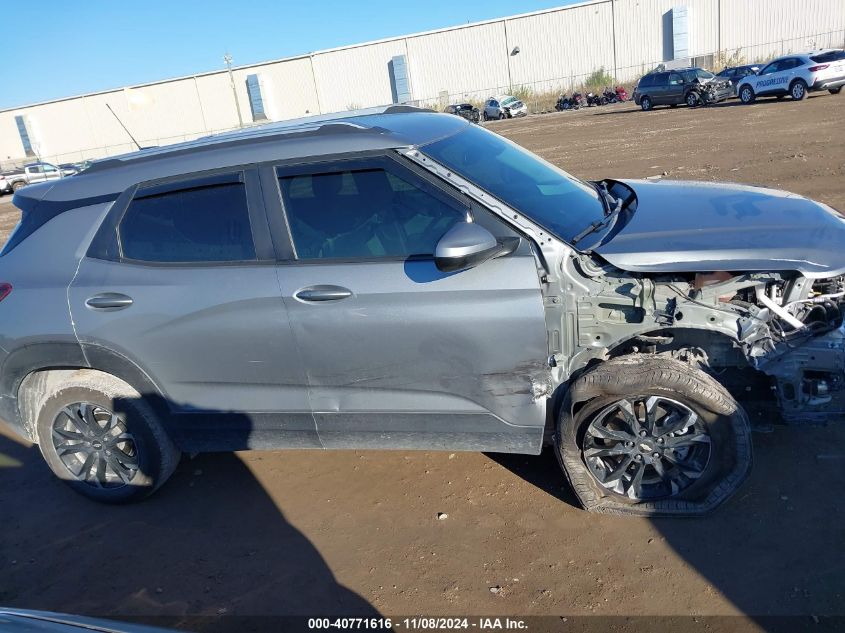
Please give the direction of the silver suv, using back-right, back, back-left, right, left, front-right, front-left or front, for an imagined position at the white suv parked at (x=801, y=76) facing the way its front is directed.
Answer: back-left

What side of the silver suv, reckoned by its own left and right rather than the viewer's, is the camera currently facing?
right

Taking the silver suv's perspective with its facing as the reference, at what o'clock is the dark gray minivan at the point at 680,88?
The dark gray minivan is roughly at 10 o'clock from the silver suv.

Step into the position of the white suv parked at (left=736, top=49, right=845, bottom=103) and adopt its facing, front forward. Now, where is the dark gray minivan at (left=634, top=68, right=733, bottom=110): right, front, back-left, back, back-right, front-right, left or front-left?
front

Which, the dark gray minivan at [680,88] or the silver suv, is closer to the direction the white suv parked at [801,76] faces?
the dark gray minivan

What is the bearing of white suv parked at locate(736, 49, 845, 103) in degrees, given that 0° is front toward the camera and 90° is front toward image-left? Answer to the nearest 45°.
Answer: approximately 135°

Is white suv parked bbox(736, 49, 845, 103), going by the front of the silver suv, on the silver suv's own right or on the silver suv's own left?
on the silver suv's own left

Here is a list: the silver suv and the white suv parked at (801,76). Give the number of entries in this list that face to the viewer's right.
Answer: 1
